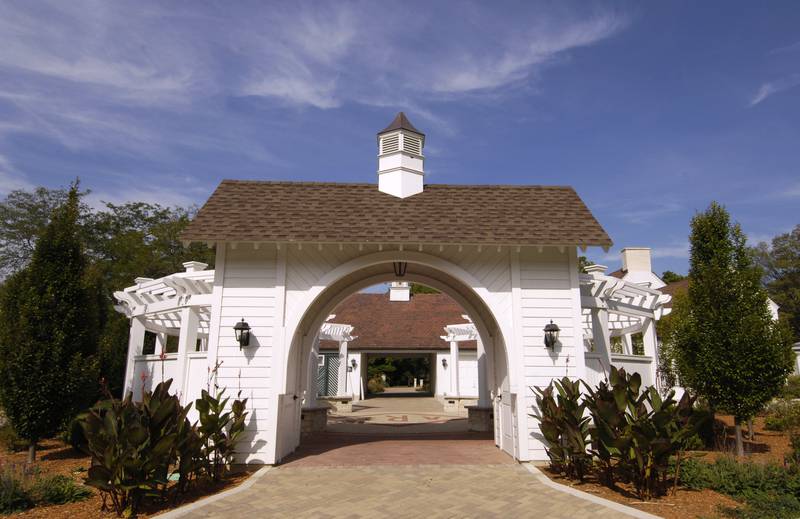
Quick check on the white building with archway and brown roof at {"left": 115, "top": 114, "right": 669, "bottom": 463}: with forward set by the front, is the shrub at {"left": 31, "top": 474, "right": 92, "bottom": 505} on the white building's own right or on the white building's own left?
on the white building's own right

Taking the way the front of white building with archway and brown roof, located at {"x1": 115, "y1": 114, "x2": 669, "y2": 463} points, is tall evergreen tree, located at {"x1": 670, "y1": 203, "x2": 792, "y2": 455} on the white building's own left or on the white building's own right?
on the white building's own left

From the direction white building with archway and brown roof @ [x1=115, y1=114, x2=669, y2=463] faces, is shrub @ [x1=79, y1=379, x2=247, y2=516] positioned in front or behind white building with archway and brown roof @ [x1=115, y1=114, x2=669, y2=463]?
in front

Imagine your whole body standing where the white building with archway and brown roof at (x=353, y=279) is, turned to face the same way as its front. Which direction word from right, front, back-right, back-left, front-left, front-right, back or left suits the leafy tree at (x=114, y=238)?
back-right

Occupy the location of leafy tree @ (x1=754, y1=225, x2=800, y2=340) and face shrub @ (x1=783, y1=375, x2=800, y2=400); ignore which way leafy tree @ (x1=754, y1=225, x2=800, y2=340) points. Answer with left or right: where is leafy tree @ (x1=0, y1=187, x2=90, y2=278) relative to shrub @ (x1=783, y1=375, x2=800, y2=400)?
right

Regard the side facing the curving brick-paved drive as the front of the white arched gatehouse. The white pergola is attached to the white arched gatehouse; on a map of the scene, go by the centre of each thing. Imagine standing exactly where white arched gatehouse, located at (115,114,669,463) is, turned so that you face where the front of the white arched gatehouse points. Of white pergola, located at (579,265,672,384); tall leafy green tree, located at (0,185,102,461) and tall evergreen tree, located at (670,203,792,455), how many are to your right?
1

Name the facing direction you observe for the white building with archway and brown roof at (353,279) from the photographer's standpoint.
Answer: facing the viewer

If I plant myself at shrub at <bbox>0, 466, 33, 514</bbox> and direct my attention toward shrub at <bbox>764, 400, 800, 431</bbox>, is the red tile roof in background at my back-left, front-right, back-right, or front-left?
front-left

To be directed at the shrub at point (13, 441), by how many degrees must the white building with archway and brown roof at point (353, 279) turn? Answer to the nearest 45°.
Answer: approximately 90° to its right

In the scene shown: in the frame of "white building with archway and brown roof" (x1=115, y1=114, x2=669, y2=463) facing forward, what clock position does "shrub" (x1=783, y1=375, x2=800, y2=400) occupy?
The shrub is roughly at 8 o'clock from the white building with archway and brown roof.

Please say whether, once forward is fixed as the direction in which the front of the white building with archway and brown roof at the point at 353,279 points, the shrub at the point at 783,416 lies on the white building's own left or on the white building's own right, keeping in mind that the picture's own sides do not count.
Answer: on the white building's own left

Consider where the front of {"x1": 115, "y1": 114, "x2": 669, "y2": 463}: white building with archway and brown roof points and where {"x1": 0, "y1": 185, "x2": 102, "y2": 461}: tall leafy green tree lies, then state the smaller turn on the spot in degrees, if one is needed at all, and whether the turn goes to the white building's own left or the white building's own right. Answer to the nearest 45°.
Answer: approximately 90° to the white building's own right

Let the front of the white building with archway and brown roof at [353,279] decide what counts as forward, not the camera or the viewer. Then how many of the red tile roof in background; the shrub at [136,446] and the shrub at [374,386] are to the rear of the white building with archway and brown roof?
2

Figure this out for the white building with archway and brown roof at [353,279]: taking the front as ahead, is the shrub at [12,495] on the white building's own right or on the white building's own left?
on the white building's own right

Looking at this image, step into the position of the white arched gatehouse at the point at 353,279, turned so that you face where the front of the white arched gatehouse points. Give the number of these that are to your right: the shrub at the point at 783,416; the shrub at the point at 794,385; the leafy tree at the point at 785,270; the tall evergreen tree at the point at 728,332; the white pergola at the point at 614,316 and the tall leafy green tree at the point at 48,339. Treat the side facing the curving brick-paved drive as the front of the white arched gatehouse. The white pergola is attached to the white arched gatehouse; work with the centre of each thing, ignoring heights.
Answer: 1

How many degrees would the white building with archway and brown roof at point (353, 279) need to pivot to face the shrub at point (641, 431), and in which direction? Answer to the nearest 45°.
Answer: approximately 45° to its left

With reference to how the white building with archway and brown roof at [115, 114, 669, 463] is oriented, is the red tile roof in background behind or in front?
behind
